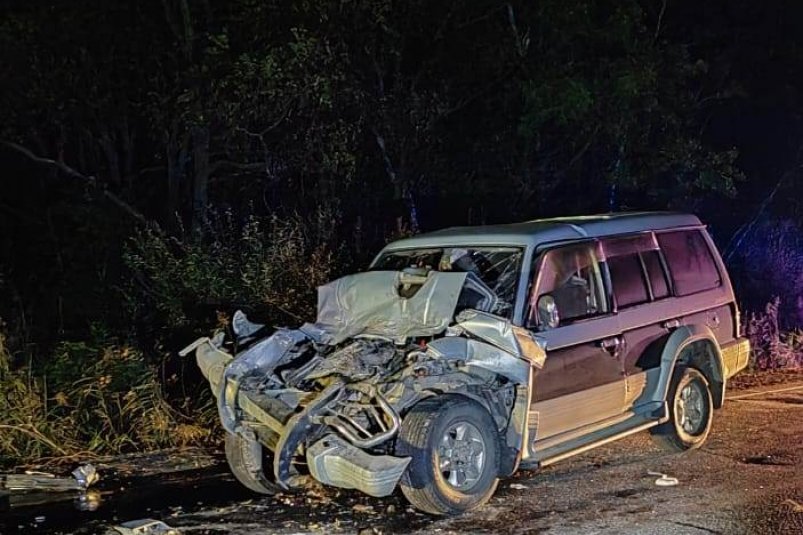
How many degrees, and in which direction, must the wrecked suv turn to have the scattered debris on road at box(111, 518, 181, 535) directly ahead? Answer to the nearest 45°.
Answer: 0° — it already faces it

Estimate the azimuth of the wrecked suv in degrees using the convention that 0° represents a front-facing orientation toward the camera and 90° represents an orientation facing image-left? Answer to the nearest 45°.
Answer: approximately 45°

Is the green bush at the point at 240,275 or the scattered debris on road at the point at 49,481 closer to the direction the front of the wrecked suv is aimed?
the scattered debris on road

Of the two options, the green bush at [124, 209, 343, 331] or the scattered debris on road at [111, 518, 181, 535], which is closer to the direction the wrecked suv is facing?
the scattered debris on road

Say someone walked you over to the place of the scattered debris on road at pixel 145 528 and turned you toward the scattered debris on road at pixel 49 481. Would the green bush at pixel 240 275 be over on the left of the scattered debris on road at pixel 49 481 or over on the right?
right

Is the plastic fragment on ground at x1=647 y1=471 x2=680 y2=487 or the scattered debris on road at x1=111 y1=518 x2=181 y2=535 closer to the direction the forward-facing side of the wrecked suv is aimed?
the scattered debris on road

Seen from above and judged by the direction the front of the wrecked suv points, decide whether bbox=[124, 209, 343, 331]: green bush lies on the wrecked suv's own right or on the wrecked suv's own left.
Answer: on the wrecked suv's own right

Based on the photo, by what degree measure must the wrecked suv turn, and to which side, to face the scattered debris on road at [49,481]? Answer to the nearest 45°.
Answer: approximately 45° to its right
